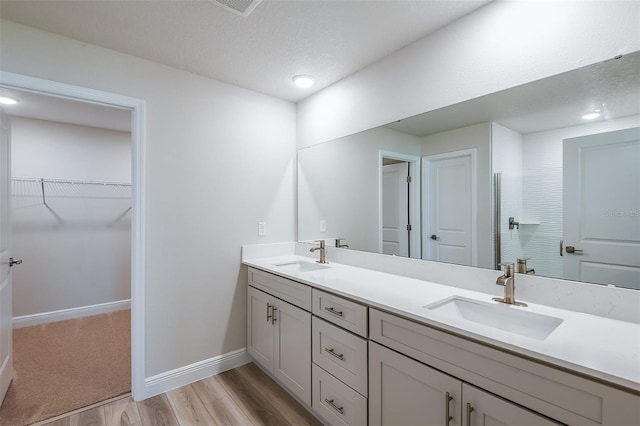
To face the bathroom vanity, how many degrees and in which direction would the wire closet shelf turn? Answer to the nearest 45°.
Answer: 0° — it already faces it

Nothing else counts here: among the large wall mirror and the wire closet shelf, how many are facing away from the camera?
0

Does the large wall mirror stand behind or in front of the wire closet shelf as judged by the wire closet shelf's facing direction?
in front

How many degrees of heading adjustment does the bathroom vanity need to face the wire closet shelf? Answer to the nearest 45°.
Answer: approximately 45° to its right

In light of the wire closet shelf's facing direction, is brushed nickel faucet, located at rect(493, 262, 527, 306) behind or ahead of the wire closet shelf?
ahead

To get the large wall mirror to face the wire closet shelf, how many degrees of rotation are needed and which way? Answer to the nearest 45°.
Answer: approximately 45° to its right

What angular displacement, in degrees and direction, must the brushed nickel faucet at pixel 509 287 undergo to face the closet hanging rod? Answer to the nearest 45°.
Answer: approximately 45° to its right

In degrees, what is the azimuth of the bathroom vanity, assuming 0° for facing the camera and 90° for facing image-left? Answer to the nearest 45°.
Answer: approximately 45°

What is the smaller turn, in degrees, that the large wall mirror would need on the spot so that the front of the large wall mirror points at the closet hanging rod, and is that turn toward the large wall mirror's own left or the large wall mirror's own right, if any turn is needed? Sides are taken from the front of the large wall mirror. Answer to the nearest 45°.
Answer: approximately 45° to the large wall mirror's own right
